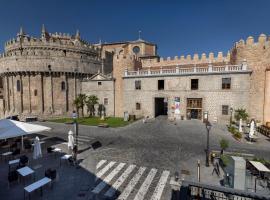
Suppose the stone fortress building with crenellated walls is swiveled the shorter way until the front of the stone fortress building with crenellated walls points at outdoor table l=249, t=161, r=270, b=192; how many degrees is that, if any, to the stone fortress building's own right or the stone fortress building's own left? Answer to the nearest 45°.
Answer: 0° — it already faces it

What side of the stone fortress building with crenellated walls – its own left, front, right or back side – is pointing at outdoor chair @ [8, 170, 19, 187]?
front

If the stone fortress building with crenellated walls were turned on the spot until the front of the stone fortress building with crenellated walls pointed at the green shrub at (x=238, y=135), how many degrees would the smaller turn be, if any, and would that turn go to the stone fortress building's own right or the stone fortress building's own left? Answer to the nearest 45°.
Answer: approximately 45° to the stone fortress building's own left

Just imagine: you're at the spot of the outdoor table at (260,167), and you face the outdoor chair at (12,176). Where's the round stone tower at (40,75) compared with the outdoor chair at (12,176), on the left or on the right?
right

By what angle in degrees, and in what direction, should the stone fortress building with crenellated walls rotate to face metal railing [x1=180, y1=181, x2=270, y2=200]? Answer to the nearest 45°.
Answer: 0° — it already faces it

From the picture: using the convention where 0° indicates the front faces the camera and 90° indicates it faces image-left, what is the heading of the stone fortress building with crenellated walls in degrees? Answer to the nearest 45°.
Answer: approximately 0°

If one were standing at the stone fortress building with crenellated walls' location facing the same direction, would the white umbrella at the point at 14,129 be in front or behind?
in front

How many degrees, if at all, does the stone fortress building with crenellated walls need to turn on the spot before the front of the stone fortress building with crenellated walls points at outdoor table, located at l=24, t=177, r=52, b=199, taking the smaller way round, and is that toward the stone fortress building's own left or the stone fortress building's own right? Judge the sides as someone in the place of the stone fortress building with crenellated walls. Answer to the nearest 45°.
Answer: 0° — it already faces it

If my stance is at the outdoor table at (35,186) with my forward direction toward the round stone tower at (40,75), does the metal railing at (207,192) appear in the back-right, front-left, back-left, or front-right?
back-right

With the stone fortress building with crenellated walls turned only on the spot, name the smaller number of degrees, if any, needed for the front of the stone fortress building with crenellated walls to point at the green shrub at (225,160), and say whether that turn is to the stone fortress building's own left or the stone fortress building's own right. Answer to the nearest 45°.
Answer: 0° — it already faces it
